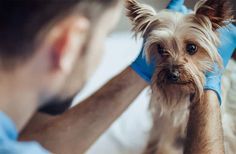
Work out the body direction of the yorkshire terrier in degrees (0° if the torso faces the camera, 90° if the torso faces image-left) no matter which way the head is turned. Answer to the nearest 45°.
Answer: approximately 0°

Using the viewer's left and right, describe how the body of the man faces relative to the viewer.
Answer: facing away from the viewer and to the right of the viewer

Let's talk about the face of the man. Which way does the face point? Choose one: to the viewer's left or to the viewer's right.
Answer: to the viewer's right
